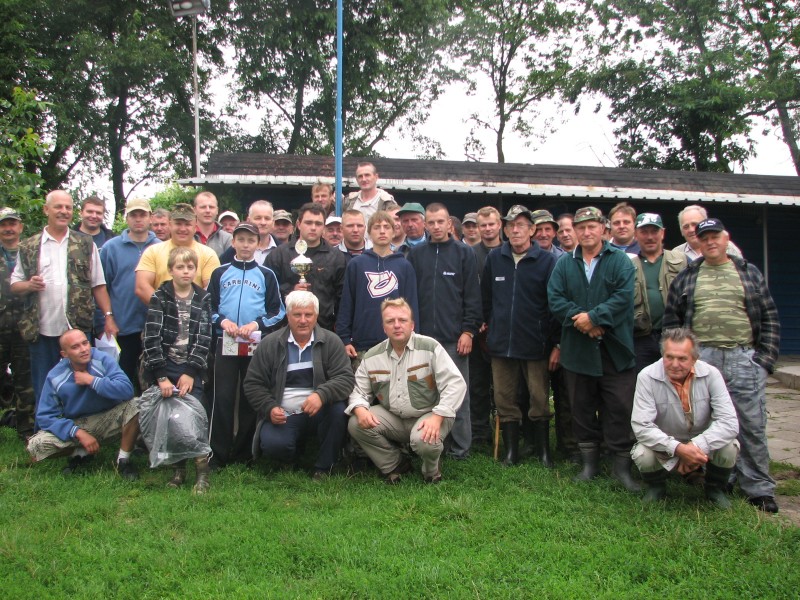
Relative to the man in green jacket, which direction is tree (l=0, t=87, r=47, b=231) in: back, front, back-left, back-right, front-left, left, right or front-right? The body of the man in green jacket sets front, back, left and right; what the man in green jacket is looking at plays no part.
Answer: right

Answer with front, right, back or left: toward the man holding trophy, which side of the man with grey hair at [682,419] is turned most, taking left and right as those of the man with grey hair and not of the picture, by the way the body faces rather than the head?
right

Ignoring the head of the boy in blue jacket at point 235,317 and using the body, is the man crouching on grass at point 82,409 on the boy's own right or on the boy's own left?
on the boy's own right

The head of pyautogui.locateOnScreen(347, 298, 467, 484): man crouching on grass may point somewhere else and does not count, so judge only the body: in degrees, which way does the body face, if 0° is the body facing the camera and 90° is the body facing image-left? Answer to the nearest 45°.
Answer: approximately 0°

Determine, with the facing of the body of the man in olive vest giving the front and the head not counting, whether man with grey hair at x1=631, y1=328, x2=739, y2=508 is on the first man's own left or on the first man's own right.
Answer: on the first man's own left

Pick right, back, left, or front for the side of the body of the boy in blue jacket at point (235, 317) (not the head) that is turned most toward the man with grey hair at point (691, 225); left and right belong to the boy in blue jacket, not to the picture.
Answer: left

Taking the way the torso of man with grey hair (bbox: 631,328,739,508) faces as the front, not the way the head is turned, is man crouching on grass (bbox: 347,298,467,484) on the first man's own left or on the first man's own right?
on the first man's own right
